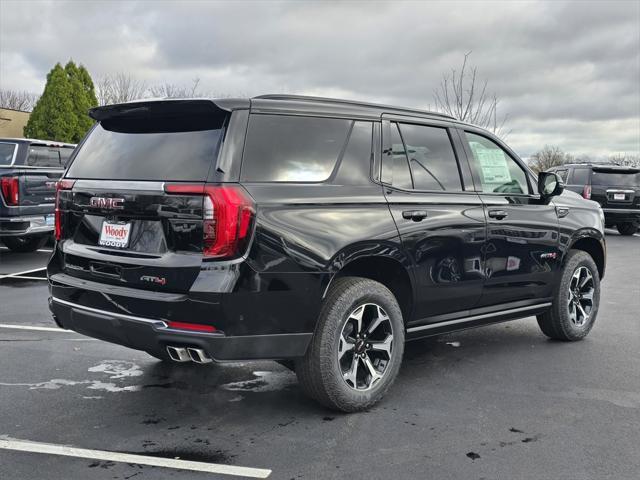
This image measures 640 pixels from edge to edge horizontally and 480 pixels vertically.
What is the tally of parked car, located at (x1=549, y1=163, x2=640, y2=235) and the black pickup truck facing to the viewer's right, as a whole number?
0

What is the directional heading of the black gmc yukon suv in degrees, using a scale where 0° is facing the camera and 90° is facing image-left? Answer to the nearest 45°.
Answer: approximately 225°

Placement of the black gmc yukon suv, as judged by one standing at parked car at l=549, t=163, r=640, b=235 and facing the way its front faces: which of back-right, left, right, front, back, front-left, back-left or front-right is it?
back-left

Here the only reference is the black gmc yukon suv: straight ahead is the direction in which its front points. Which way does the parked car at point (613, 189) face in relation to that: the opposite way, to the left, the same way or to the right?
to the left

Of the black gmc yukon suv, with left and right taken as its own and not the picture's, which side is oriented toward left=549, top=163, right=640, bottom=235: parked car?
front

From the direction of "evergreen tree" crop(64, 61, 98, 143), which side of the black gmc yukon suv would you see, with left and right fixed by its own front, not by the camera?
left

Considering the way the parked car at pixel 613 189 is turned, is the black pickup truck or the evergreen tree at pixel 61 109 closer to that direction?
the evergreen tree

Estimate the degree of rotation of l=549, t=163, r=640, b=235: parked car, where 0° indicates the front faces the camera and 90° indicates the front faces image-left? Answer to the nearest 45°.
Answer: approximately 135°

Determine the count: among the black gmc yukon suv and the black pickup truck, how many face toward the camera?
0

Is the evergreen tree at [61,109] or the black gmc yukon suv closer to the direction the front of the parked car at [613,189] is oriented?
the evergreen tree

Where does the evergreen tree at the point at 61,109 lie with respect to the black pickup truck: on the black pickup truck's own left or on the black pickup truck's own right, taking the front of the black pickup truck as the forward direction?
on the black pickup truck's own right

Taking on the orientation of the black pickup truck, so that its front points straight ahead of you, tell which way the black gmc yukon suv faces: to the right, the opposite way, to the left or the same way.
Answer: to the right

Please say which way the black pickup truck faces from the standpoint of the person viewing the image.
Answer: facing away from the viewer and to the left of the viewer
